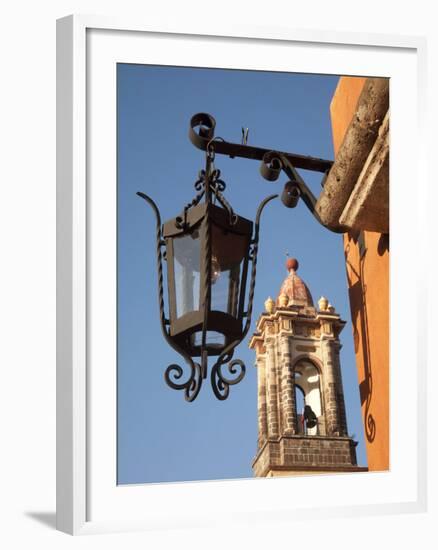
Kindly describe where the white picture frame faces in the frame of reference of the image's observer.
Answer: facing the viewer and to the right of the viewer
